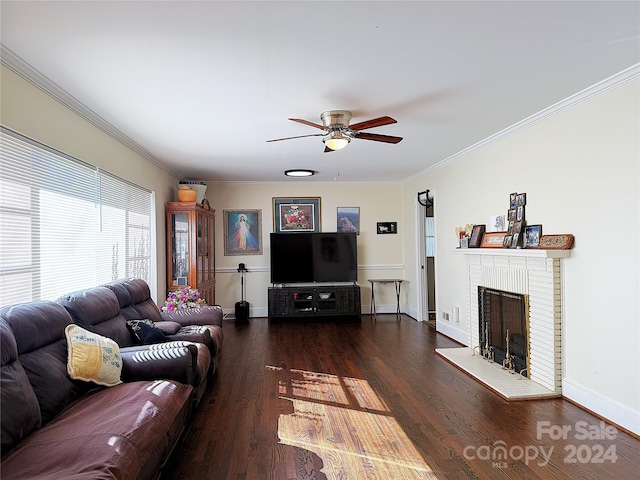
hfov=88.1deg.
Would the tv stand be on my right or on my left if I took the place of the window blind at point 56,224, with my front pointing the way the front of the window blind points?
on my left

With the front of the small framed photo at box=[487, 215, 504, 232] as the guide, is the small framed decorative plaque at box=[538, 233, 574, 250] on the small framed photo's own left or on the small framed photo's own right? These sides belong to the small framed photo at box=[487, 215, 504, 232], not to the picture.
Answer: on the small framed photo's own left

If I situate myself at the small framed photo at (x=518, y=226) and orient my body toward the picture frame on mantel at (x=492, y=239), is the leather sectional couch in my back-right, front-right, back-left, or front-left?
back-left

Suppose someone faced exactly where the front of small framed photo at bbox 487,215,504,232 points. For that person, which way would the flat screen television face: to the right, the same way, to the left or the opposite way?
to the left

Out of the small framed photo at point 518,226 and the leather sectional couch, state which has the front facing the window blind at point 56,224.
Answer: the small framed photo

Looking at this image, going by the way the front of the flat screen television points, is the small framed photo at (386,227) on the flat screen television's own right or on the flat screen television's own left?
on the flat screen television's own left

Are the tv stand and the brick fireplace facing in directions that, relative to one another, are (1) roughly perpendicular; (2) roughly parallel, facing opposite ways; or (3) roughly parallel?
roughly perpendicular

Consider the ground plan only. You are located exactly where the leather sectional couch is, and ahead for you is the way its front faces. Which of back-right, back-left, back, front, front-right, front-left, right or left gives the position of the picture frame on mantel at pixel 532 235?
front-left

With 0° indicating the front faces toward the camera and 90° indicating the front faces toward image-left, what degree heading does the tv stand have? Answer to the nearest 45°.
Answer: approximately 0°

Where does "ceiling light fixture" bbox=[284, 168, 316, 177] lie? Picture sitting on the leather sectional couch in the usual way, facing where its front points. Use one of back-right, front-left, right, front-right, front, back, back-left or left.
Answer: left

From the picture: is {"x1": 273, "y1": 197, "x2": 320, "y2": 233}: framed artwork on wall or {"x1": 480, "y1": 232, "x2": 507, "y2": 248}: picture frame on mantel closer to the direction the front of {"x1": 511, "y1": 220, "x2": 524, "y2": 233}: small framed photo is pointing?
the framed artwork on wall

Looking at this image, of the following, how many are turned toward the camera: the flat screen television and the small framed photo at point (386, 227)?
2

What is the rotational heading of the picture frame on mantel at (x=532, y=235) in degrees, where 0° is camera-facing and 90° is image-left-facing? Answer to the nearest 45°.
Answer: approximately 45°

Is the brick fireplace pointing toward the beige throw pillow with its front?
yes

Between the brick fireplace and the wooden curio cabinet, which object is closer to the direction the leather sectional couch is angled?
the brick fireplace
